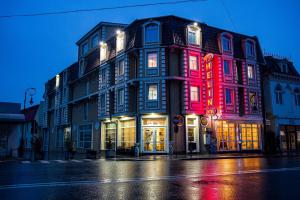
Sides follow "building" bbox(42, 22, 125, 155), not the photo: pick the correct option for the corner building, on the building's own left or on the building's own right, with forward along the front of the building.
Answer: on the building's own left

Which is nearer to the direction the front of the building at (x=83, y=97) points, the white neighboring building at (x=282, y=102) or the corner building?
the corner building

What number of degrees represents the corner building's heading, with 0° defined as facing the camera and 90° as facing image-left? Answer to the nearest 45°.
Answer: approximately 0°

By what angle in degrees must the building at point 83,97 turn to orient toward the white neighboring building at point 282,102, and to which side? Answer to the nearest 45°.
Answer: approximately 90° to its left

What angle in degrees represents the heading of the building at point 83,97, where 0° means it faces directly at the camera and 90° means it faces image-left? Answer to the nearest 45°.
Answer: approximately 45°

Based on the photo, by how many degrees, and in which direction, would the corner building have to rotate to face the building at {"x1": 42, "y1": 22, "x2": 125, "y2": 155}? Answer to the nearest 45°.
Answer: approximately 135° to its right

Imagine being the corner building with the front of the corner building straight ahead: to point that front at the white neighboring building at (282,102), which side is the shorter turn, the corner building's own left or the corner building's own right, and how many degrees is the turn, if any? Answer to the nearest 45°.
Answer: approximately 135° to the corner building's own left

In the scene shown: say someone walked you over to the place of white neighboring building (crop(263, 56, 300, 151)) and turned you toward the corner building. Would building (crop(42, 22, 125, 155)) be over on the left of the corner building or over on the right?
right
